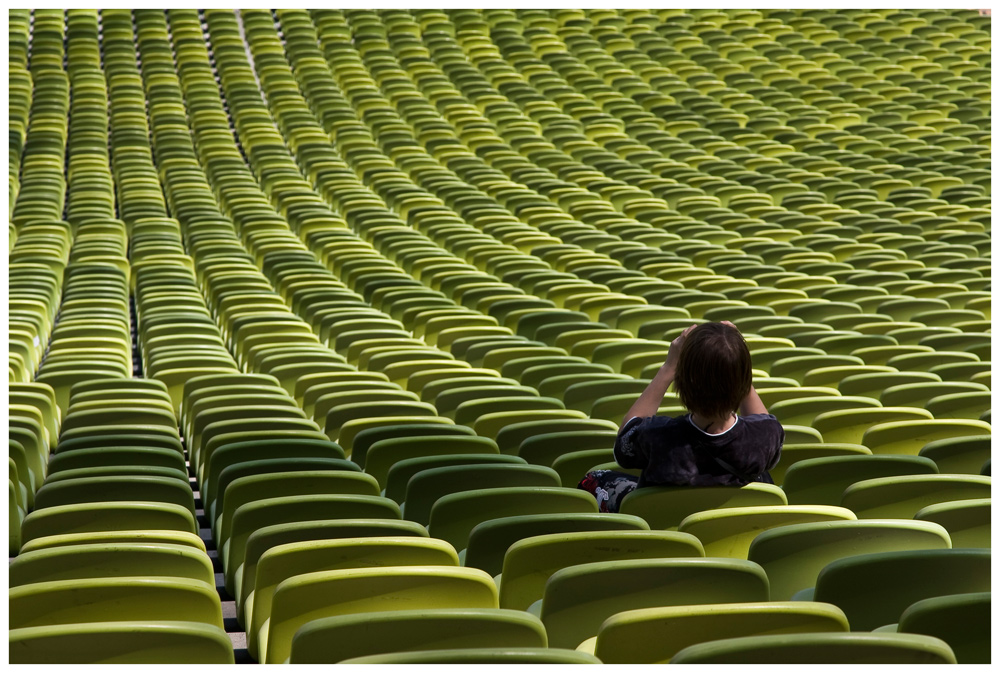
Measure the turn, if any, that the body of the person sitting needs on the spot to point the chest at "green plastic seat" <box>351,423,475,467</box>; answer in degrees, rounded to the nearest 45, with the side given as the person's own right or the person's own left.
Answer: approximately 45° to the person's own left

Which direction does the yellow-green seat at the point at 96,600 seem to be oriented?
away from the camera

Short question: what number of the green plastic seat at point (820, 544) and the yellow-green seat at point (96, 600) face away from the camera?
2

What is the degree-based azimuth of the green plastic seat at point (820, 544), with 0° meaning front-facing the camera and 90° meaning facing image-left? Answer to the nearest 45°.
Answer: approximately 180°

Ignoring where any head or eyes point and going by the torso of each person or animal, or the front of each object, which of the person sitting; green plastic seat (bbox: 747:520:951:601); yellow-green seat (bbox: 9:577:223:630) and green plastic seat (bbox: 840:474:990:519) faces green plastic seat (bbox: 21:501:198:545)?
the yellow-green seat

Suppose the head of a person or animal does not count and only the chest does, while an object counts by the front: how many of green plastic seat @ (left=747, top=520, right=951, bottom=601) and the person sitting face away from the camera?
2

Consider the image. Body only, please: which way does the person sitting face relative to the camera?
away from the camera

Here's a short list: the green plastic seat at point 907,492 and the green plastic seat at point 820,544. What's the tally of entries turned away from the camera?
2

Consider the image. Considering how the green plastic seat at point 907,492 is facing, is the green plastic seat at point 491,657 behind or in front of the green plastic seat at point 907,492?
behind

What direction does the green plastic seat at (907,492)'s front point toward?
away from the camera

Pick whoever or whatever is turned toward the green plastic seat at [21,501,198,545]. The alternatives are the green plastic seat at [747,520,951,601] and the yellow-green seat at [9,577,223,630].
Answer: the yellow-green seat

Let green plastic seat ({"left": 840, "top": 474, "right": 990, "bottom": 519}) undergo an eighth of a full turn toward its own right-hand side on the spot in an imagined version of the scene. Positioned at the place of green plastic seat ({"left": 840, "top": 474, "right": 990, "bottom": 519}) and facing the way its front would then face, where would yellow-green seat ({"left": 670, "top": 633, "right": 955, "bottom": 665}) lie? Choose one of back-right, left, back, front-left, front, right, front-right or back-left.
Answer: back-right

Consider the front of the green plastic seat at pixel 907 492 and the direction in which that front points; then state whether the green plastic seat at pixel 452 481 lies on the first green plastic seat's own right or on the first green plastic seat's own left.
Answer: on the first green plastic seat's own left

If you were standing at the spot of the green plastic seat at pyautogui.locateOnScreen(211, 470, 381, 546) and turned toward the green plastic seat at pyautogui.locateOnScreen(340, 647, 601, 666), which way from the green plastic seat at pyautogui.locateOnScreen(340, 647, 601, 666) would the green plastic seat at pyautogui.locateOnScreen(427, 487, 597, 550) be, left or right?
left
